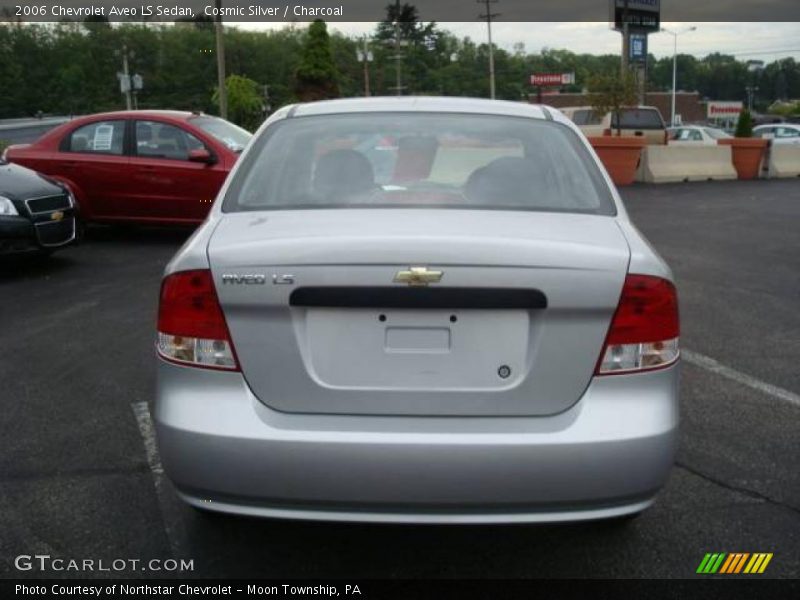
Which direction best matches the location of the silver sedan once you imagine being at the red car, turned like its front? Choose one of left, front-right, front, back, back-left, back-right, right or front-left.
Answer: front-right

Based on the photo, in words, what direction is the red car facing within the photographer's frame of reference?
facing the viewer and to the right of the viewer

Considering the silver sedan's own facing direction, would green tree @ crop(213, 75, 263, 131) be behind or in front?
in front

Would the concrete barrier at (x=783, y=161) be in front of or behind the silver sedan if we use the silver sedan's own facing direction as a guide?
in front

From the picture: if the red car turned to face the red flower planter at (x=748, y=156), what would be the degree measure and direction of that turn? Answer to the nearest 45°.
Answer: approximately 90° to its left

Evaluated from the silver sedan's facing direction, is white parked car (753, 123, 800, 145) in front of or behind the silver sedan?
in front

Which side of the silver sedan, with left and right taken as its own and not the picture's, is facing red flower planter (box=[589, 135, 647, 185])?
front

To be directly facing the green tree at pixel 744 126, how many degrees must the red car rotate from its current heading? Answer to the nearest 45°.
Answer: approximately 90° to its left

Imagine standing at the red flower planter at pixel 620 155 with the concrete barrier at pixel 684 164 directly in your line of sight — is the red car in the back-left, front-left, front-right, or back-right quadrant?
back-right

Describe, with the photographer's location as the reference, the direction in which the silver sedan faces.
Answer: facing away from the viewer

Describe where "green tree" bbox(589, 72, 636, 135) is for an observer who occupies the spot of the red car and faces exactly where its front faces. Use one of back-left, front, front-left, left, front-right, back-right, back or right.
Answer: left

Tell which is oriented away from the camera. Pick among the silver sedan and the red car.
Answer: the silver sedan

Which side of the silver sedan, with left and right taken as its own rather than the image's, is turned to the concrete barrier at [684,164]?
front
